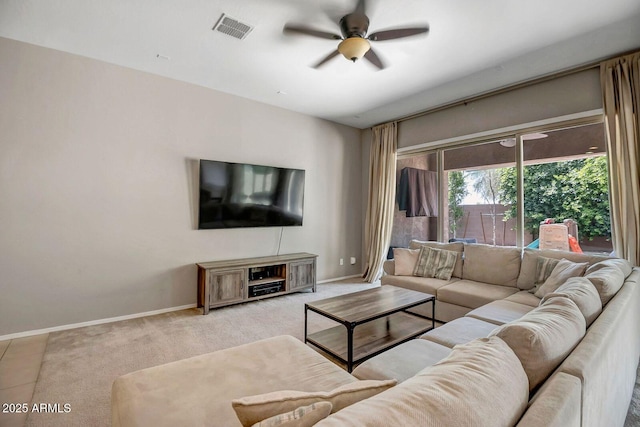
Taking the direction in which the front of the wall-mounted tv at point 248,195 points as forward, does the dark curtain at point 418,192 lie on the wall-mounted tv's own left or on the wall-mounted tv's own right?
on the wall-mounted tv's own left

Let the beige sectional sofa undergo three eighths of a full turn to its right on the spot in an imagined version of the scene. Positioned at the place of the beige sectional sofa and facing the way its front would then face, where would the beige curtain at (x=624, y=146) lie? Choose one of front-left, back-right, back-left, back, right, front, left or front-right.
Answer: front-left

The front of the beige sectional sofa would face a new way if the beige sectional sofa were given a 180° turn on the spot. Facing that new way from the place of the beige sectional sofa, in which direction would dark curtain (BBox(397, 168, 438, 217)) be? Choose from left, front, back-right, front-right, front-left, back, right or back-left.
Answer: back-left

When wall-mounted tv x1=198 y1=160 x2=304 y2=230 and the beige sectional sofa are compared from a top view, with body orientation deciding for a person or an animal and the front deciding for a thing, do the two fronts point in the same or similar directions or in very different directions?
very different directions

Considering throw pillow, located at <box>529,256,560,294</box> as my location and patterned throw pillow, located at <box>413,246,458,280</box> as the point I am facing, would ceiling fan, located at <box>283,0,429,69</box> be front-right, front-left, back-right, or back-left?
front-left

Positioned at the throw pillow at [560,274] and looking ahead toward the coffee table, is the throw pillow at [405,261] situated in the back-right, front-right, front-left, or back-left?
front-right

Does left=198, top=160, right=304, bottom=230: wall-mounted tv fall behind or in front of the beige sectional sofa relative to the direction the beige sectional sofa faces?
in front

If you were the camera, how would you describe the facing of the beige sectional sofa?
facing away from the viewer and to the left of the viewer

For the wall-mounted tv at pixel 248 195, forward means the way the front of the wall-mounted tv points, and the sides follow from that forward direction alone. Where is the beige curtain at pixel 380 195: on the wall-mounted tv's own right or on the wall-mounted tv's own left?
on the wall-mounted tv's own left

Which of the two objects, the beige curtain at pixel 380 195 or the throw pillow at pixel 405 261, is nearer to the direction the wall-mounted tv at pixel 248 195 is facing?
the throw pillow

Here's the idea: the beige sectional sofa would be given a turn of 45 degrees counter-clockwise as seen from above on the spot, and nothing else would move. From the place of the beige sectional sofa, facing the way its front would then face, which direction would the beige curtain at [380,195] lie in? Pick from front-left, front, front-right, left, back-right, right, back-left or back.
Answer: right

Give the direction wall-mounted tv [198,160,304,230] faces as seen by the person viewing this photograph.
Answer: facing the viewer and to the right of the viewer

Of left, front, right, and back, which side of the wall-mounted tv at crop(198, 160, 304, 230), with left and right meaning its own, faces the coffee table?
front

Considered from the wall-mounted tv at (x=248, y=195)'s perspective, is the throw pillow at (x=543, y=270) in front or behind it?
in front
